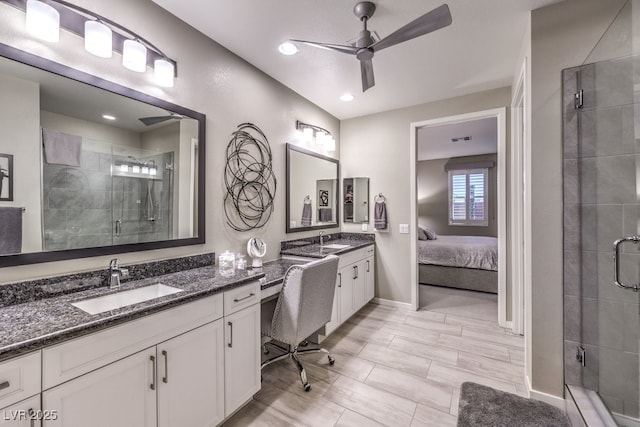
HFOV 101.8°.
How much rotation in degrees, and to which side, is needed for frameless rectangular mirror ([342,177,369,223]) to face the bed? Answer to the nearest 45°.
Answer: approximately 90° to its left

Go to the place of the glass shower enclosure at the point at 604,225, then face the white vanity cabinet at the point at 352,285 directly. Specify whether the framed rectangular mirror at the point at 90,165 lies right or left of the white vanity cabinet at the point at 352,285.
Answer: left

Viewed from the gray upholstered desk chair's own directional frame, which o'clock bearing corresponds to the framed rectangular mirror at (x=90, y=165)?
The framed rectangular mirror is roughly at 10 o'clock from the gray upholstered desk chair.

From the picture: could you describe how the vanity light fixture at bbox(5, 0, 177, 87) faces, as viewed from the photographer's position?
facing the viewer and to the right of the viewer

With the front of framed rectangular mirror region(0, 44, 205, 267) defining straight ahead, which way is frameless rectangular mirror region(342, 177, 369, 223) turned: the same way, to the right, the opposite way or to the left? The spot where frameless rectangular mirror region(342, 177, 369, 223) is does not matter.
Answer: to the right

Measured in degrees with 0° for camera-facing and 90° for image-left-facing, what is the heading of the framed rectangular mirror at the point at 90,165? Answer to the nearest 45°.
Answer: approximately 315°

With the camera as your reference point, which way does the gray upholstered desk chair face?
facing away from the viewer and to the left of the viewer

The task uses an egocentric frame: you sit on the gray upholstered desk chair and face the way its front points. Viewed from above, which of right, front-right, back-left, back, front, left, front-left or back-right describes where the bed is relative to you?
right

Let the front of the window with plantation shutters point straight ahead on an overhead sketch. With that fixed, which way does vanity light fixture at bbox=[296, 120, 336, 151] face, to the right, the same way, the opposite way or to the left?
to the left

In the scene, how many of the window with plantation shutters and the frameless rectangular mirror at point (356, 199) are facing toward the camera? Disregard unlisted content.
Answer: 2

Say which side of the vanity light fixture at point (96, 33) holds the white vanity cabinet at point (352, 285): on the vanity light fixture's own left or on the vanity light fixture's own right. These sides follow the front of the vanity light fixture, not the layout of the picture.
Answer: on the vanity light fixture's own left

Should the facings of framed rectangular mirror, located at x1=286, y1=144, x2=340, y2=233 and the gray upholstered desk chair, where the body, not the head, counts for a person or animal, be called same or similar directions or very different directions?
very different directions

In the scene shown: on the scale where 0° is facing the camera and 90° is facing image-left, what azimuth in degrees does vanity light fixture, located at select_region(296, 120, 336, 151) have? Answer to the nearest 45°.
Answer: approximately 315°
